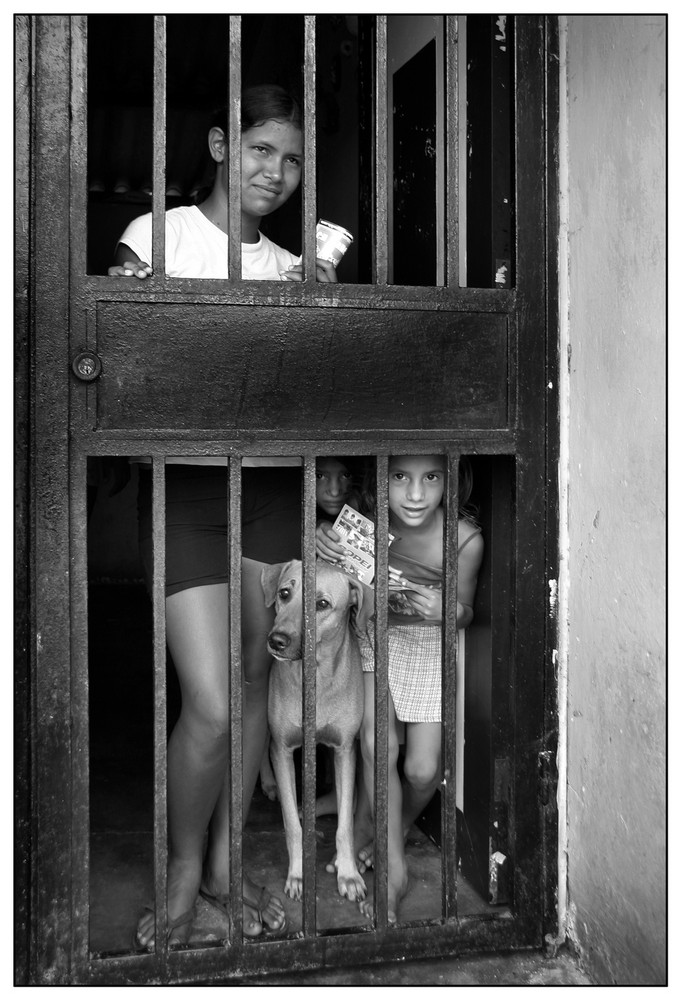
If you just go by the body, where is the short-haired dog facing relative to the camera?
toward the camera

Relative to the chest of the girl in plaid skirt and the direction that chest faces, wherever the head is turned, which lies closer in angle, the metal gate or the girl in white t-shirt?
the metal gate

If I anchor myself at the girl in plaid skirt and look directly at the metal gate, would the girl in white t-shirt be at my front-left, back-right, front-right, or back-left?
front-right

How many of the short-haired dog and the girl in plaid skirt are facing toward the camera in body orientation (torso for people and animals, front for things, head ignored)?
2

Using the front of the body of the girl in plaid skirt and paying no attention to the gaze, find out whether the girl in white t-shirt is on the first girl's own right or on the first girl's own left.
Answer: on the first girl's own right

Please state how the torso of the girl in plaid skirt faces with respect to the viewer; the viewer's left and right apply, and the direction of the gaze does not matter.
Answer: facing the viewer
